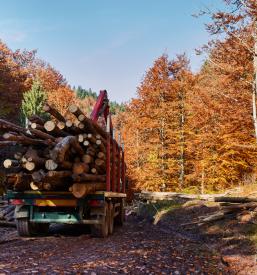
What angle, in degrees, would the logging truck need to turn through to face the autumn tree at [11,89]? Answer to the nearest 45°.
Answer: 0° — it already faces it

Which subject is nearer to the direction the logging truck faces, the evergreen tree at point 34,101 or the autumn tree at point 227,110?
the evergreen tree

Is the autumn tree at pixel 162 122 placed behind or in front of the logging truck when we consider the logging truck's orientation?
in front

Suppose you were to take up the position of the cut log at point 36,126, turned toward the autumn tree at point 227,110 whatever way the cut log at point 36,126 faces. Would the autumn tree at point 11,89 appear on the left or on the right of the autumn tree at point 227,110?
left

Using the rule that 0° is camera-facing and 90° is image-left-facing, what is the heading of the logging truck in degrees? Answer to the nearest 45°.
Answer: approximately 180°

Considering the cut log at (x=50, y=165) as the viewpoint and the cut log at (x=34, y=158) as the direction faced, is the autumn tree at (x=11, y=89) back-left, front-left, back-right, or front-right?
front-right

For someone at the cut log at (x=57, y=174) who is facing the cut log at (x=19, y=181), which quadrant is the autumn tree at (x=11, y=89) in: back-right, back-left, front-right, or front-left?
front-right

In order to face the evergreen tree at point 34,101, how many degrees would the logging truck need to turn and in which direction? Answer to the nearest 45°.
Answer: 0° — it already faces it
